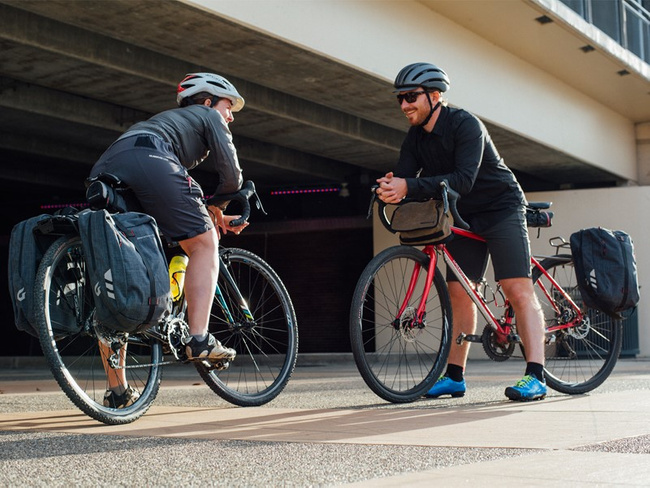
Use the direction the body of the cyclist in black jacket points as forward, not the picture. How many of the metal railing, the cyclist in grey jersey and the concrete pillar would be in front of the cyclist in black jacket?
1

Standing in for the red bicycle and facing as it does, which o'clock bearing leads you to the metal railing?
The metal railing is roughly at 5 o'clock from the red bicycle.

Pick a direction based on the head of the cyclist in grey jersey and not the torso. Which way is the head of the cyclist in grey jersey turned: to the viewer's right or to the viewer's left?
to the viewer's right

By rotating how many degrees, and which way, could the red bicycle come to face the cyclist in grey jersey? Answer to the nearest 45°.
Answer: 0° — it already faces them

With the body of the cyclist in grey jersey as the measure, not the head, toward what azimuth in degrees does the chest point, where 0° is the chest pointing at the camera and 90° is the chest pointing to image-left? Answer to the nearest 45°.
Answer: approximately 225°

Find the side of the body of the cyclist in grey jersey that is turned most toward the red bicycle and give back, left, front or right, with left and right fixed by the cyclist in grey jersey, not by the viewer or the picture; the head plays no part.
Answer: front

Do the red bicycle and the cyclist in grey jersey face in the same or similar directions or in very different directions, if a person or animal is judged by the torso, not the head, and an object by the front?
very different directions

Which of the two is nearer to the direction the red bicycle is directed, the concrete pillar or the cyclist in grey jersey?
the cyclist in grey jersey

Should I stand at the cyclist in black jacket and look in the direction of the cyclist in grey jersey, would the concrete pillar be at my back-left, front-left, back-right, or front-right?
back-right

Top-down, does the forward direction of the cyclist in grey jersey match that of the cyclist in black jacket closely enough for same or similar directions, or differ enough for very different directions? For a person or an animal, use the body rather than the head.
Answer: very different directions

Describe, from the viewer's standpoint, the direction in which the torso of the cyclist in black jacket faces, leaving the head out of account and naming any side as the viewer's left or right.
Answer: facing the viewer and to the left of the viewer
